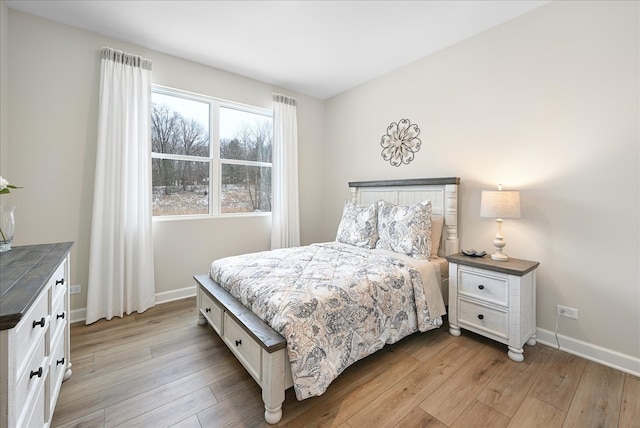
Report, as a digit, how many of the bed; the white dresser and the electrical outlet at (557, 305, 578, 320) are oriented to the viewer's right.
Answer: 1

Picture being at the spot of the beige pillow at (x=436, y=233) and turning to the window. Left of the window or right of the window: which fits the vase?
left

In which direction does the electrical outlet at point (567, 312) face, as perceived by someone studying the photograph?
facing the viewer and to the left of the viewer

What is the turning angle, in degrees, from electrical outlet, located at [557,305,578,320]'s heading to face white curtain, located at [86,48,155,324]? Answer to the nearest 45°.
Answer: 0° — it already faces it

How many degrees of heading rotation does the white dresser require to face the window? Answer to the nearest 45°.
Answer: approximately 45° to its left

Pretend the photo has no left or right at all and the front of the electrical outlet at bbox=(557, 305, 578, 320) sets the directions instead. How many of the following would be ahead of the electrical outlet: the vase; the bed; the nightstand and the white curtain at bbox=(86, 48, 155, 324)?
4

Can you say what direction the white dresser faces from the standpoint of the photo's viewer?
facing to the right of the viewer

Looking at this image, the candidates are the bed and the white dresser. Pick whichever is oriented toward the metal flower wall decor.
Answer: the white dresser

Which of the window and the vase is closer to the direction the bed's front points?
the vase

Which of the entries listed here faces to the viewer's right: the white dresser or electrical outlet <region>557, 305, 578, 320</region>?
the white dresser

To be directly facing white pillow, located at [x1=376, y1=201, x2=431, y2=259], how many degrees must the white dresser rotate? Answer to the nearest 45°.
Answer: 0° — it already faces it

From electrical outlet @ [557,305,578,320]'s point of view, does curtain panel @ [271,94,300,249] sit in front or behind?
in front

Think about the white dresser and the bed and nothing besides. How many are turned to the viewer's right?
1

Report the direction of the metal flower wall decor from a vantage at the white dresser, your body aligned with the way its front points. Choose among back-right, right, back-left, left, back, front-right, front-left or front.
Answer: front
